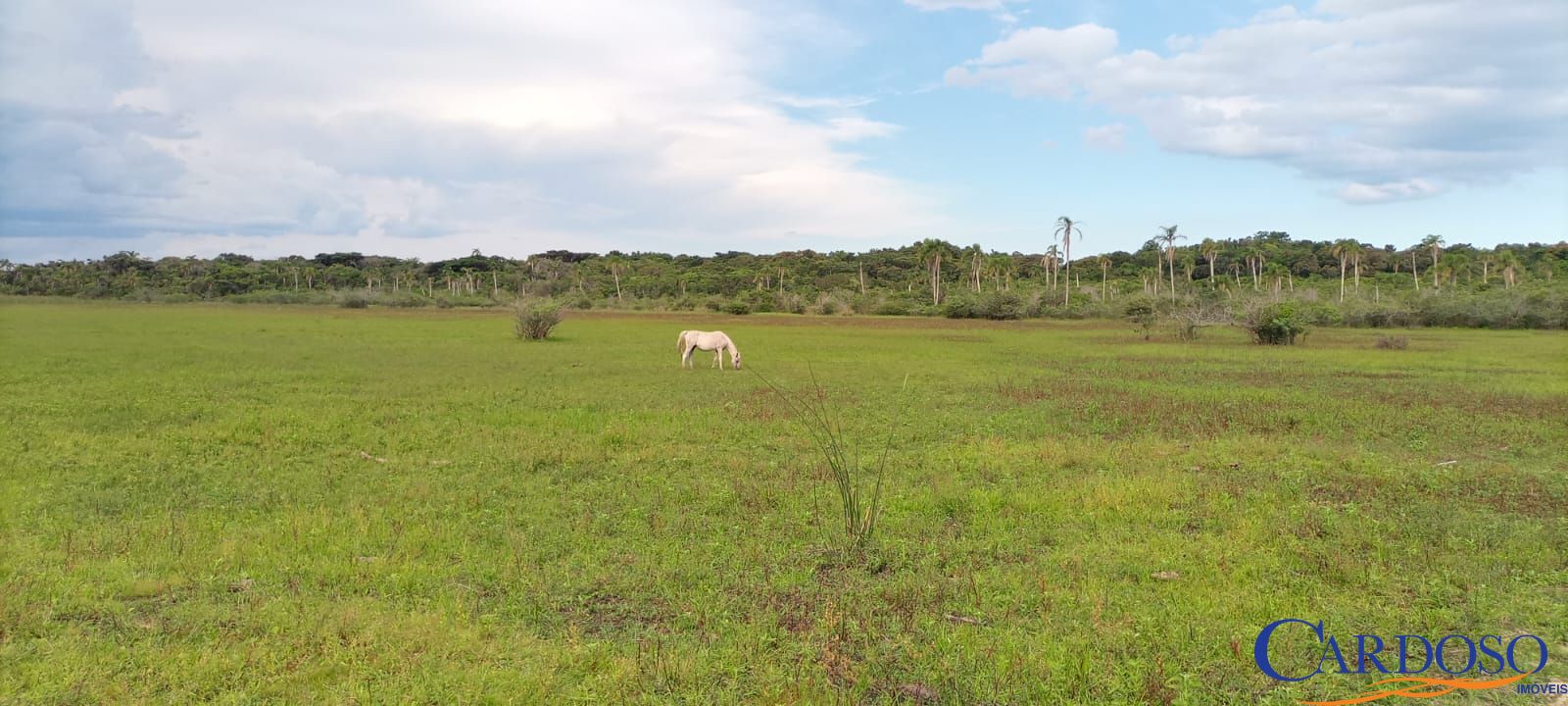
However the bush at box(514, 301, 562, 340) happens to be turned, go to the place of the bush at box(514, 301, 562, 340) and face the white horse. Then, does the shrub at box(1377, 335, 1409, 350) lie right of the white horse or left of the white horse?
left

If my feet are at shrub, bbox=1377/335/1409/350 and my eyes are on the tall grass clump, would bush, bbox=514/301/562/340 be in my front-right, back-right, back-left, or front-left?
front-right

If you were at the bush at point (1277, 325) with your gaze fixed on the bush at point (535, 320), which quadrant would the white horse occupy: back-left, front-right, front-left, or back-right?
front-left

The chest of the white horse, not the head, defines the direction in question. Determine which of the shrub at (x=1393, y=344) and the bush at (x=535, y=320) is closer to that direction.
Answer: the shrub

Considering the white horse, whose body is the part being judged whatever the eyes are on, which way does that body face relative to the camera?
to the viewer's right

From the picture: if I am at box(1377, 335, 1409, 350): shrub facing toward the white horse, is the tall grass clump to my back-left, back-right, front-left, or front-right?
front-left

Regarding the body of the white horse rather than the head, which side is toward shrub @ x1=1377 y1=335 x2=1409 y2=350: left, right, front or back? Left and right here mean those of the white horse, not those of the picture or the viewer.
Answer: front

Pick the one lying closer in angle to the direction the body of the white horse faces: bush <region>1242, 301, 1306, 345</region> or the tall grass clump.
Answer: the bush

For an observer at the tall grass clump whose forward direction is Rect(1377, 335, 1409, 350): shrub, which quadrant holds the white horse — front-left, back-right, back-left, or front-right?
front-left

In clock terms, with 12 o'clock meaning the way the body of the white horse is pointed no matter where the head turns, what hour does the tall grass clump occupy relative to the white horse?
The tall grass clump is roughly at 3 o'clock from the white horse.

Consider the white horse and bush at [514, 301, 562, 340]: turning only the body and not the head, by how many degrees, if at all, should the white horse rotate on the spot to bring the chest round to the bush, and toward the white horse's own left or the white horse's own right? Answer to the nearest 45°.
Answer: approximately 135° to the white horse's own left
